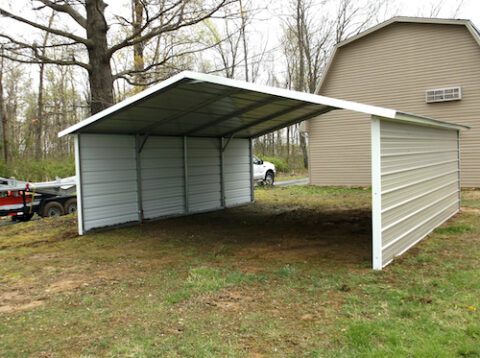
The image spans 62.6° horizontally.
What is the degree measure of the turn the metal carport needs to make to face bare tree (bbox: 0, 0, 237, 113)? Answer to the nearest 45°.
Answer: approximately 90° to its right

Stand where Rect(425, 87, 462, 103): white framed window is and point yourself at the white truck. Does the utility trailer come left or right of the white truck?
left

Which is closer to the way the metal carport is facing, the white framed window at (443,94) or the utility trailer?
the utility trailer

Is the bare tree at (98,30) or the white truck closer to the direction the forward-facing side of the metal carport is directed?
the bare tree

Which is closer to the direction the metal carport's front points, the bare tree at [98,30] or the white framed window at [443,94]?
the bare tree

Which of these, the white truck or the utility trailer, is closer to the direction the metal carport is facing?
the utility trailer
